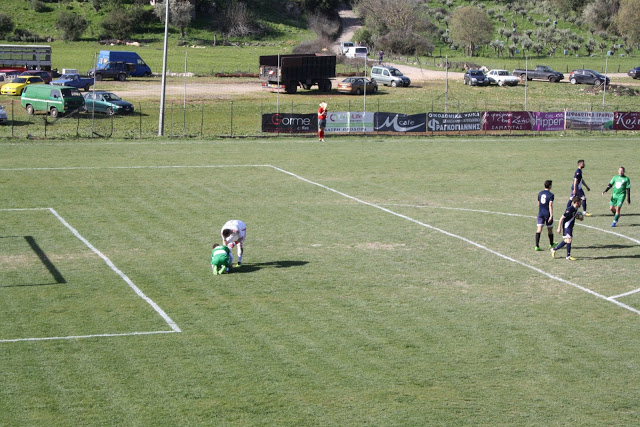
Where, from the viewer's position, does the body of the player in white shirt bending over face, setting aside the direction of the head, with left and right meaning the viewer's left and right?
facing the viewer and to the left of the viewer

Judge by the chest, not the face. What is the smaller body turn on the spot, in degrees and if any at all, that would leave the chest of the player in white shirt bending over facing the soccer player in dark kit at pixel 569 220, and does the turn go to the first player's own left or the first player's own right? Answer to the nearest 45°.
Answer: approximately 135° to the first player's own left
